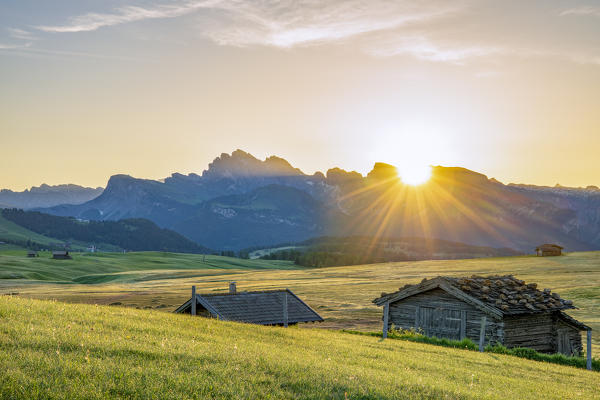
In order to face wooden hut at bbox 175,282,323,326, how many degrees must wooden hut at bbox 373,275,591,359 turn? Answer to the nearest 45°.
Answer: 0° — it already faces it

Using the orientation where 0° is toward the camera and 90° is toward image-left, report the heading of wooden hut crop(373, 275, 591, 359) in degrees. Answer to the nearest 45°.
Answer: approximately 45°
